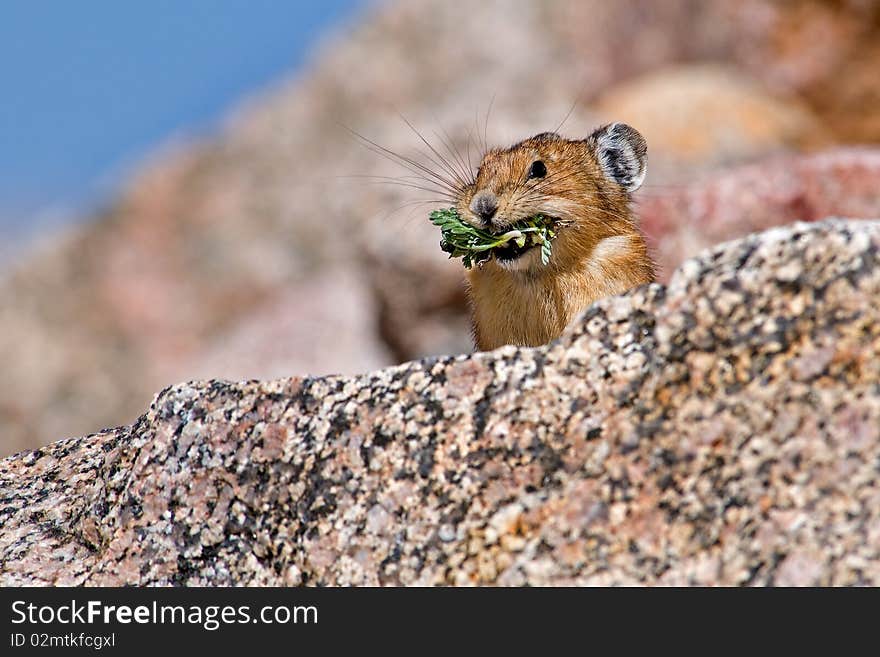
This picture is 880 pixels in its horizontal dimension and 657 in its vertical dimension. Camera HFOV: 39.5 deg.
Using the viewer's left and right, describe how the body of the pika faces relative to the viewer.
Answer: facing the viewer and to the left of the viewer
